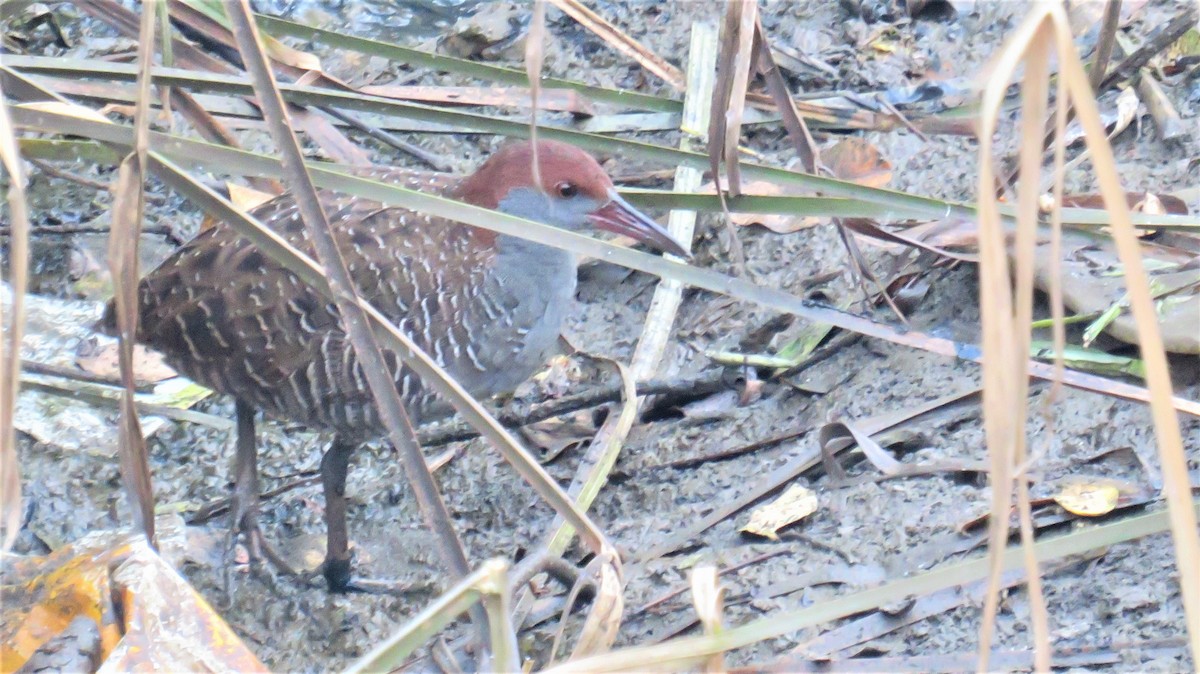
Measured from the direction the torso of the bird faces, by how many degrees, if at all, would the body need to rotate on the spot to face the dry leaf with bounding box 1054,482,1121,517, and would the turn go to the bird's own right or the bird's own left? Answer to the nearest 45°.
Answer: approximately 45° to the bird's own right

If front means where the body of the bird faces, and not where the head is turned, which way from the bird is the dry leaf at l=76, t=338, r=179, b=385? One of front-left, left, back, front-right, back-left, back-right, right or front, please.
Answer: back-left

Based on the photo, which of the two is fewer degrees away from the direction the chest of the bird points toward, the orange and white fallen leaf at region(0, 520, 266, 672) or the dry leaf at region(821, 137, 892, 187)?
the dry leaf

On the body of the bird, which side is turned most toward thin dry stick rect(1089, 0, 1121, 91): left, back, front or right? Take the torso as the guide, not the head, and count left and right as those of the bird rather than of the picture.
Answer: left

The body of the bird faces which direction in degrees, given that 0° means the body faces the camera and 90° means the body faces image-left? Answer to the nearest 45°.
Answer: approximately 270°

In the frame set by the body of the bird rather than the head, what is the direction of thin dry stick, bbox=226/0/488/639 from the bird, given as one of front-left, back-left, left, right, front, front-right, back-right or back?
right
